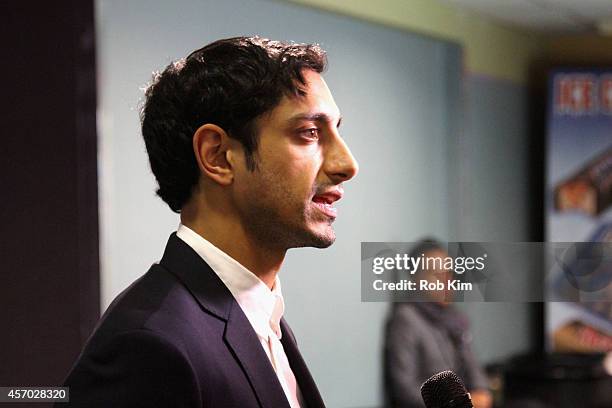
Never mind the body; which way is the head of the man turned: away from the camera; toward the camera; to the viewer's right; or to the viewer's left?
to the viewer's right

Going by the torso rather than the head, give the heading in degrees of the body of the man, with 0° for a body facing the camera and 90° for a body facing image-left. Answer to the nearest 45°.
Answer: approximately 270°

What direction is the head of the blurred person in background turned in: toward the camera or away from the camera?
toward the camera

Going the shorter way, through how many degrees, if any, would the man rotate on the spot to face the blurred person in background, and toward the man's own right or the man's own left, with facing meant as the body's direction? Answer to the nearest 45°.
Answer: approximately 45° to the man's own left
